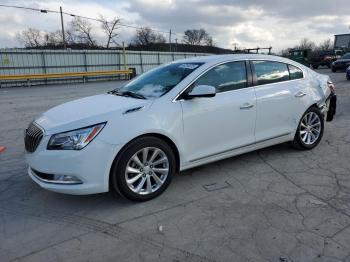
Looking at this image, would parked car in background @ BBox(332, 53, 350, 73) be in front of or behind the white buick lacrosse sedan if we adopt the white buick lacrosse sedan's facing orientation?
behind

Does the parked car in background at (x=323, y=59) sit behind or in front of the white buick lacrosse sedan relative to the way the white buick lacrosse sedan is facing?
behind

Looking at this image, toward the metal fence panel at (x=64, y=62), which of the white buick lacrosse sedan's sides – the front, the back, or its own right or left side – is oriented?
right

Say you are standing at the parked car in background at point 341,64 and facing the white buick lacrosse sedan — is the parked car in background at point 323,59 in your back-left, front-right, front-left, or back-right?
back-right

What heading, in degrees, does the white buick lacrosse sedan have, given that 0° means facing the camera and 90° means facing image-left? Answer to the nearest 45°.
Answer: approximately 45°
